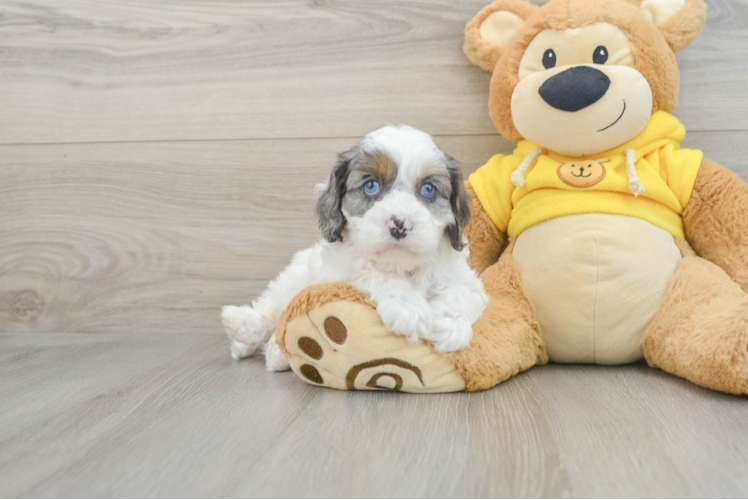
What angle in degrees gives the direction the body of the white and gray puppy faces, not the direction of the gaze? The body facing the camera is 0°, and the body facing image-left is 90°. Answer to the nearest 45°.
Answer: approximately 315°

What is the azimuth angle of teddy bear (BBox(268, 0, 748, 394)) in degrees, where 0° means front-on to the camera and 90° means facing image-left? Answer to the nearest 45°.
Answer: approximately 0°
